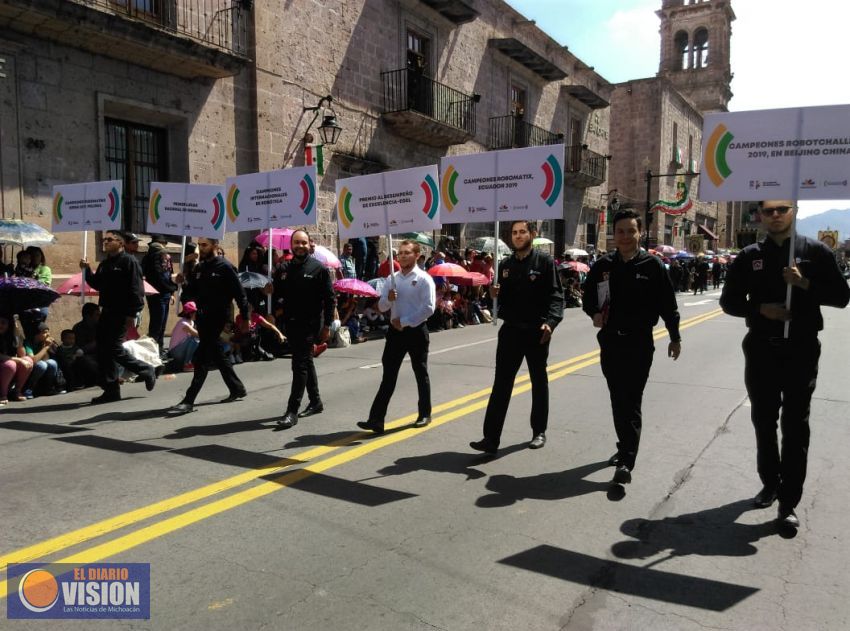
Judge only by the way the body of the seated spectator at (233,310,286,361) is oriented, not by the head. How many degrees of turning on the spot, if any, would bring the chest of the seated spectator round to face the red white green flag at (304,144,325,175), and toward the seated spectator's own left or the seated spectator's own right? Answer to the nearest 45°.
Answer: approximately 135° to the seated spectator's own left

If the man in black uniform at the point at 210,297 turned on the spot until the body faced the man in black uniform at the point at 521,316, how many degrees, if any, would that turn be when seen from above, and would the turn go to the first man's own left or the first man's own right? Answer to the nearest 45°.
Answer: approximately 90° to the first man's own left

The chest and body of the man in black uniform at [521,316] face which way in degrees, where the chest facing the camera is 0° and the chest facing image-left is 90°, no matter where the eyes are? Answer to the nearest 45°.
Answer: approximately 45°

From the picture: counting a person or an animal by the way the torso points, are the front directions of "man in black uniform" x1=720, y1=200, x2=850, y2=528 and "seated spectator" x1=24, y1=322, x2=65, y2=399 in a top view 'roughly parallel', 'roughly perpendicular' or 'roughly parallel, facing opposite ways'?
roughly perpendicular

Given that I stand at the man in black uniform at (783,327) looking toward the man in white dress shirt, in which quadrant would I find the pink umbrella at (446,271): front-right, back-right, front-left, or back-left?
front-right

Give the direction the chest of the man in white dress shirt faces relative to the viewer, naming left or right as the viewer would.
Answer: facing the viewer and to the left of the viewer

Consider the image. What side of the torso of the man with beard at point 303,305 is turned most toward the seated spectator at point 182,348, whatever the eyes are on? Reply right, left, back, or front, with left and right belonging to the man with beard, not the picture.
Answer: right

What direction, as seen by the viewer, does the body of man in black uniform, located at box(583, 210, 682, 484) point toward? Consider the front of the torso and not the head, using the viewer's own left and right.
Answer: facing the viewer

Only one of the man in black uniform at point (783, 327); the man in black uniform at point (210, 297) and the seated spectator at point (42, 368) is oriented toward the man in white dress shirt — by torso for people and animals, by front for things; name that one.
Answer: the seated spectator

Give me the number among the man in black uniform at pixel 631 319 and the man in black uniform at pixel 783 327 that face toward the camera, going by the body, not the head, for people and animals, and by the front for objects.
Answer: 2

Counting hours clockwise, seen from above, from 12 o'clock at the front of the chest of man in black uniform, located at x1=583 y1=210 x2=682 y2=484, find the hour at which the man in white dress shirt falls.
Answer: The man in white dress shirt is roughly at 4 o'clock from the man in black uniform.

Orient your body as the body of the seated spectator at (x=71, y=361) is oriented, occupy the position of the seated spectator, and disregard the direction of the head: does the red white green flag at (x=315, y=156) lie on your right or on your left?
on your left

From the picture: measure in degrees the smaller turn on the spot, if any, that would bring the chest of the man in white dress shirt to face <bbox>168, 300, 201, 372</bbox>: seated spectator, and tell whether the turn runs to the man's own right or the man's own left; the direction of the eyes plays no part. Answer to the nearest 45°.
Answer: approximately 90° to the man's own right

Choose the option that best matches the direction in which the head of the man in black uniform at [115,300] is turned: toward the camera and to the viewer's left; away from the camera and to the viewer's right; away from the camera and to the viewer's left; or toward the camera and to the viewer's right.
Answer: toward the camera and to the viewer's left
